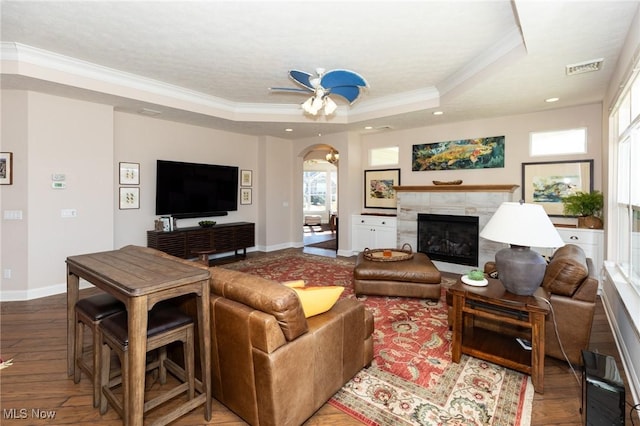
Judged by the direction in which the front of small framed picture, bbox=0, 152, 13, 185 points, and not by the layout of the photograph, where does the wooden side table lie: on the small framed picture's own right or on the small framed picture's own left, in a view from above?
on the small framed picture's own left

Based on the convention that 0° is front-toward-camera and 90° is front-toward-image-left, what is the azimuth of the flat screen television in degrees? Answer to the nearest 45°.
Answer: approximately 315°

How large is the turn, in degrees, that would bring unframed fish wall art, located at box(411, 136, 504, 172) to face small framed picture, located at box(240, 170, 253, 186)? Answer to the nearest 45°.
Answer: approximately 45° to its right

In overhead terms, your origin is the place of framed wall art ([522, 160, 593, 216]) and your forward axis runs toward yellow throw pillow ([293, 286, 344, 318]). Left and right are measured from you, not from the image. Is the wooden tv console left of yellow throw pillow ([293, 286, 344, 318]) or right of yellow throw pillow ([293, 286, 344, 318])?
right

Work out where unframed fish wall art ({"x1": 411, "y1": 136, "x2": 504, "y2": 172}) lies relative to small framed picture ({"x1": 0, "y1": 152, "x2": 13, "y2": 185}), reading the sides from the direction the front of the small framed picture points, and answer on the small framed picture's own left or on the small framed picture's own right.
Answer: on the small framed picture's own left

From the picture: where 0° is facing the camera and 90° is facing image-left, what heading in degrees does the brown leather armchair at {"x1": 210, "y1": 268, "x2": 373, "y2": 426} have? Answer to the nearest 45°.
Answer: approximately 225°
